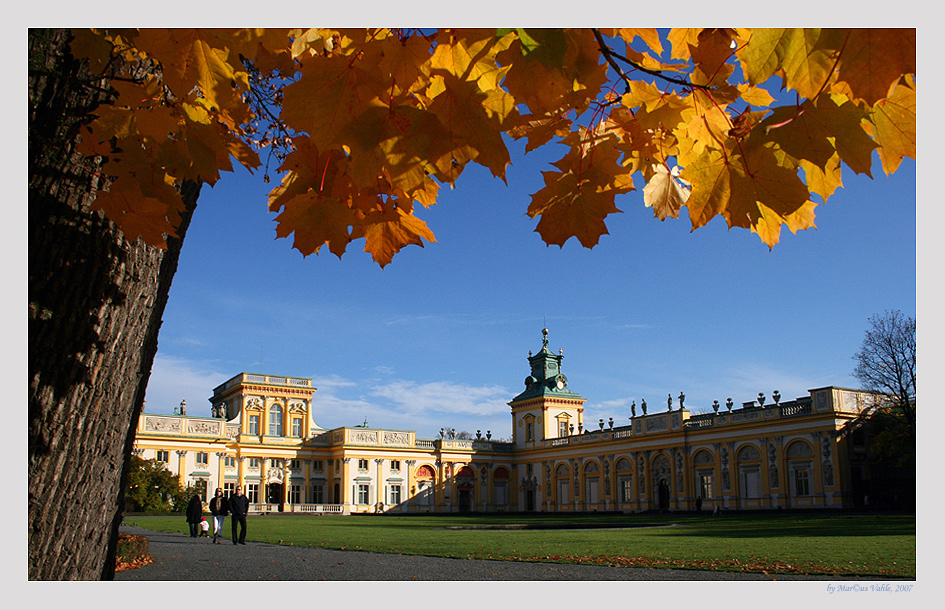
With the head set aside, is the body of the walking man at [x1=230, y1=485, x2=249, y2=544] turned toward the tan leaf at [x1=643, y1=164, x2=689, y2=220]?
yes

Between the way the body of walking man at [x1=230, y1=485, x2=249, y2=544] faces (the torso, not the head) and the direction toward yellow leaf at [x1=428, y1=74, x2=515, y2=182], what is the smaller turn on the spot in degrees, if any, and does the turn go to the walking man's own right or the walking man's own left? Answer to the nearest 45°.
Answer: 0° — they already face it

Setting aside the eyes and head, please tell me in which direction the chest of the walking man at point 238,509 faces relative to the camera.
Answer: toward the camera

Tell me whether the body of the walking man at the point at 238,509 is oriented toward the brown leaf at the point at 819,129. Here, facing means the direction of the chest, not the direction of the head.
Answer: yes

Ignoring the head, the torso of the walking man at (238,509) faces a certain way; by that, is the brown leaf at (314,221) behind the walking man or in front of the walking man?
in front

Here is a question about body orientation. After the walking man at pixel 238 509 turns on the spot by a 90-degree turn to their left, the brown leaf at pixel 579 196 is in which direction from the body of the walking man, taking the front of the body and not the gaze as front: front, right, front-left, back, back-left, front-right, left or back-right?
right

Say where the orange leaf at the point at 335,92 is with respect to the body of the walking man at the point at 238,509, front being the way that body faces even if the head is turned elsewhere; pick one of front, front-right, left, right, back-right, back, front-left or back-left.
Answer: front

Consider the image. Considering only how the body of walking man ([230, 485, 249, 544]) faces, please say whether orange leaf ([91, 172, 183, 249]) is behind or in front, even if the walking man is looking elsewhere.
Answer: in front

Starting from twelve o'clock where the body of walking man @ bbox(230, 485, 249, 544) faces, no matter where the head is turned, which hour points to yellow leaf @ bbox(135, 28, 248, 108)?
The yellow leaf is roughly at 12 o'clock from the walking man.

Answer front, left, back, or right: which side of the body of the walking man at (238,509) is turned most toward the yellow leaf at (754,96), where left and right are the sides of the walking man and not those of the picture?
front

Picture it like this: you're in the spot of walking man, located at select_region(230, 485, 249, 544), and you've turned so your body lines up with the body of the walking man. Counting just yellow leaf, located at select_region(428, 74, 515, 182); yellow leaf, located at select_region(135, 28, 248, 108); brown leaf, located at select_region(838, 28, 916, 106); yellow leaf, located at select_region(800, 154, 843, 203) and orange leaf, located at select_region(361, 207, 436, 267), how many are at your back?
0

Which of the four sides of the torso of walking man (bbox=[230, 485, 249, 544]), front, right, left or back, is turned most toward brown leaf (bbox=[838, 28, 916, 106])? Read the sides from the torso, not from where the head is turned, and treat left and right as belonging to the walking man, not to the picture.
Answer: front

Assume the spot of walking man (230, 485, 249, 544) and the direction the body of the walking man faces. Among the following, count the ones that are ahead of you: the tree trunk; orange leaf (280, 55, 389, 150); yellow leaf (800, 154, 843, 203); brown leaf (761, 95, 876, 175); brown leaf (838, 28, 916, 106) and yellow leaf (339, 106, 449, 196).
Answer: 6
